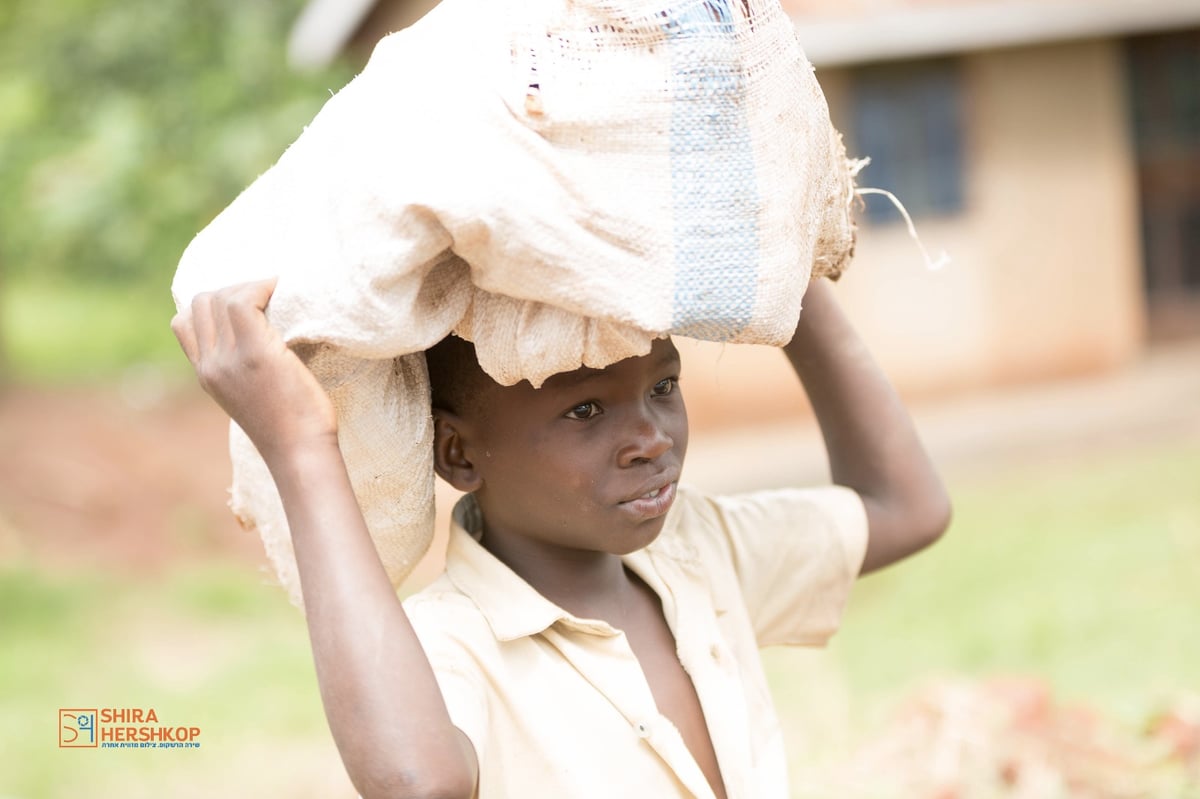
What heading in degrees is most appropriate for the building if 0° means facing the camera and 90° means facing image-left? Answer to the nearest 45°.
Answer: approximately 0°

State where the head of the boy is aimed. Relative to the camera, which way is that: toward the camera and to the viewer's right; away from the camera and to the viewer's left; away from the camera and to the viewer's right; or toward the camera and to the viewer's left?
toward the camera and to the viewer's right

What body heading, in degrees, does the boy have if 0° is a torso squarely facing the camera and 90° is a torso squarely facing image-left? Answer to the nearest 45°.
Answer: approximately 315°
